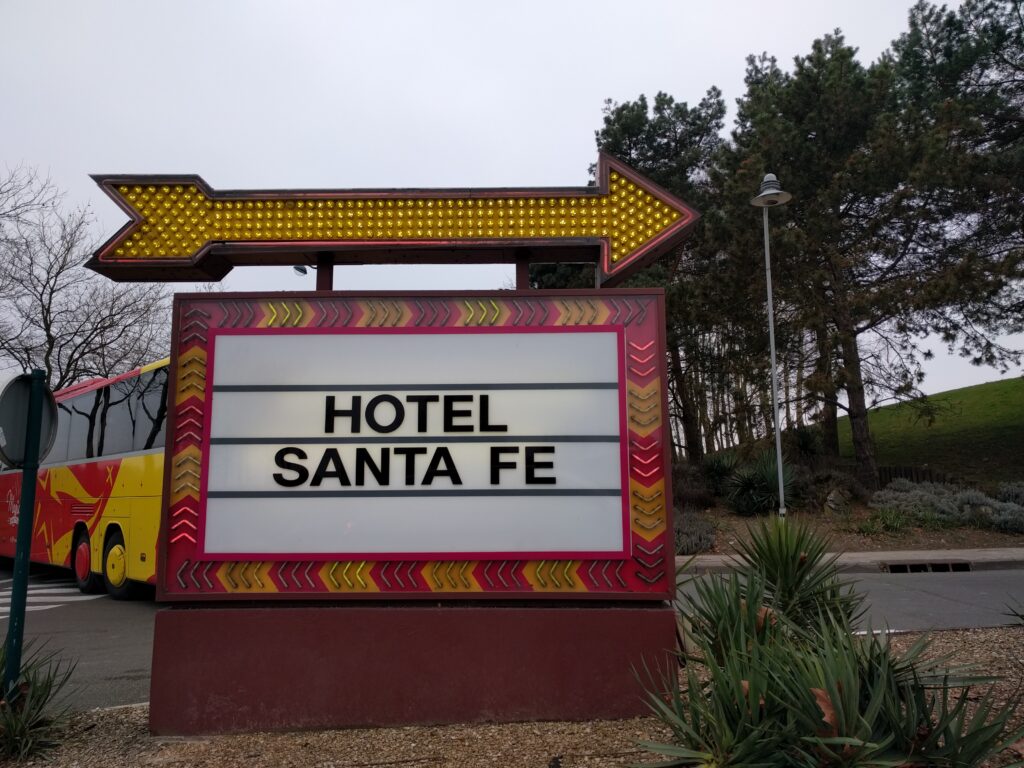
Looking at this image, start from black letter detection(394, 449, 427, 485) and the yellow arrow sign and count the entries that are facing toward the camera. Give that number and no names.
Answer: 2

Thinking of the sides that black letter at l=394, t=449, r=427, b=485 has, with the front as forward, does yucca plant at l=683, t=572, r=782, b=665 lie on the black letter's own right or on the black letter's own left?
on the black letter's own left

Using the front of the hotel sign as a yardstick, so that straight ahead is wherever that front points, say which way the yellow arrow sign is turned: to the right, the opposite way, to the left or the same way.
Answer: the same way

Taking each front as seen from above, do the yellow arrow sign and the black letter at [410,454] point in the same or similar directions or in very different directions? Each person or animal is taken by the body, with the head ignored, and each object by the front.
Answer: same or similar directions

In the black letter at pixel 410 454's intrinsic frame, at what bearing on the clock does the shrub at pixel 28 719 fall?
The shrub is roughly at 3 o'clock from the black letter.

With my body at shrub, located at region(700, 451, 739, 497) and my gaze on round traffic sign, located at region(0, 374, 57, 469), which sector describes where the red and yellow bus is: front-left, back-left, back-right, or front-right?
front-right

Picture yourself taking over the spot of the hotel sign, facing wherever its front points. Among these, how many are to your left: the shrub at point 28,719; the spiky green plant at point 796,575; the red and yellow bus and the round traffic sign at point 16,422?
1

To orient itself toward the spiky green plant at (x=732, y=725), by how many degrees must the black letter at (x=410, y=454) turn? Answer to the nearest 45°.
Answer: approximately 45° to its left

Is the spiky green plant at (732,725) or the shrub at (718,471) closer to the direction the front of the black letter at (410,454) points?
the spiky green plant

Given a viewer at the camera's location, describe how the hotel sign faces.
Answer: facing the viewer

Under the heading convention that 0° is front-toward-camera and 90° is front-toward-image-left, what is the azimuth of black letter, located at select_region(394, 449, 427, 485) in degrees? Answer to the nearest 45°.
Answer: approximately 0°

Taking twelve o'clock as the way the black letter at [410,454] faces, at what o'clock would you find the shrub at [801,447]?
The shrub is roughly at 7 o'clock from the black letter.

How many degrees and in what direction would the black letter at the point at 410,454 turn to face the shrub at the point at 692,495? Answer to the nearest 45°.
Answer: approximately 135° to its left

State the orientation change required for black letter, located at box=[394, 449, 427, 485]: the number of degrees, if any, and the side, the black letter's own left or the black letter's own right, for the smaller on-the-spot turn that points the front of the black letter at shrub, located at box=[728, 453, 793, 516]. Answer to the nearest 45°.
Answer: approximately 135° to the black letter's own left

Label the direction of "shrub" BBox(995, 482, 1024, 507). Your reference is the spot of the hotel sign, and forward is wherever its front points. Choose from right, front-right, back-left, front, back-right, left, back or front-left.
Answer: back-left
